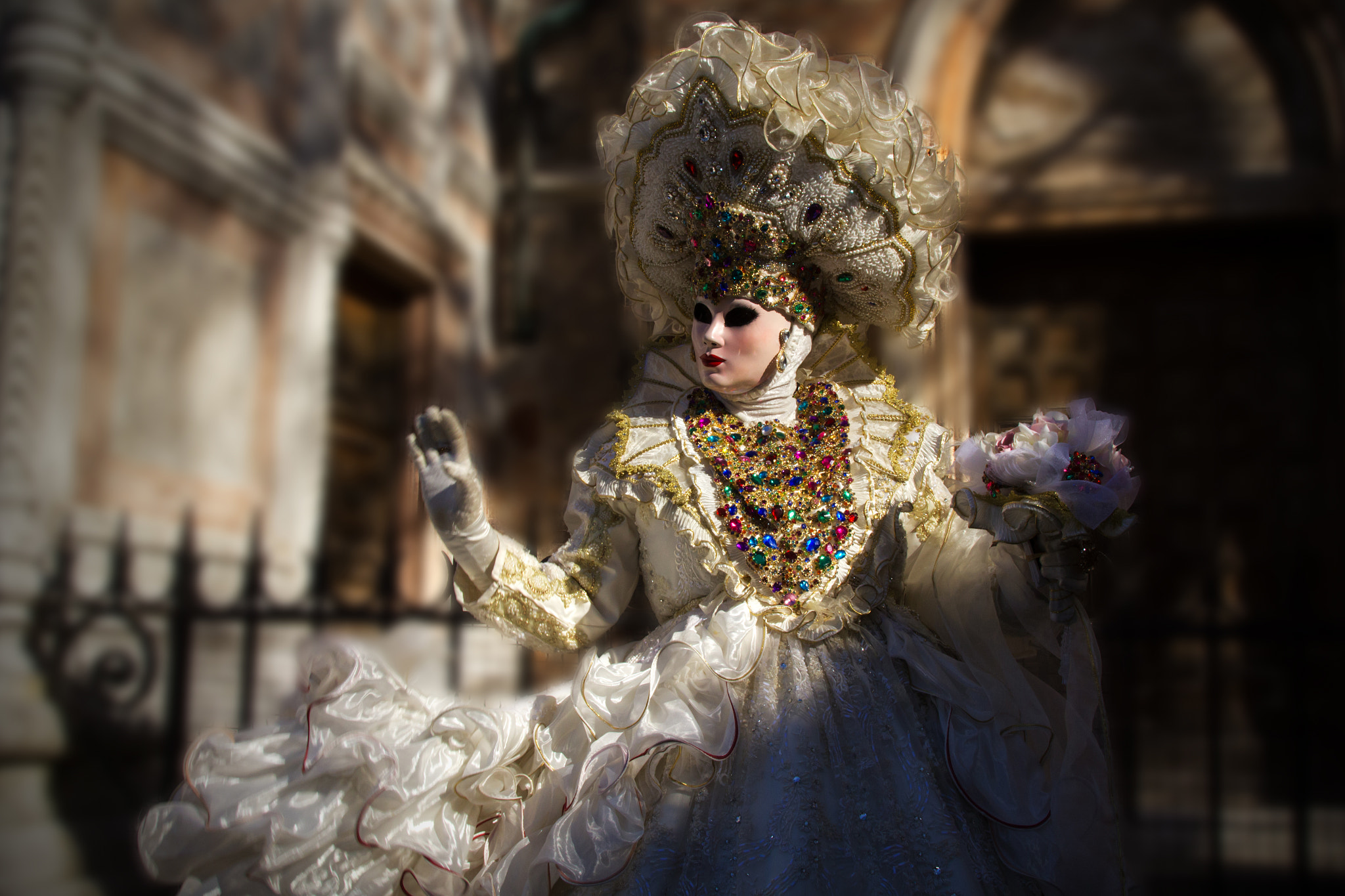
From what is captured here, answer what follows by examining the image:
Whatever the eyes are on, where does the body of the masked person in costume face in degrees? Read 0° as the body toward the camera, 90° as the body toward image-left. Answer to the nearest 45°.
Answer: approximately 0°

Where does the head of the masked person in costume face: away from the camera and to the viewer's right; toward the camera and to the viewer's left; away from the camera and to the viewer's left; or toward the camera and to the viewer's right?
toward the camera and to the viewer's left

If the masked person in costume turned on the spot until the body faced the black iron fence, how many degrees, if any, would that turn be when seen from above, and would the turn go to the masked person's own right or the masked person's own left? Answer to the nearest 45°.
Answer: approximately 135° to the masked person's own right
